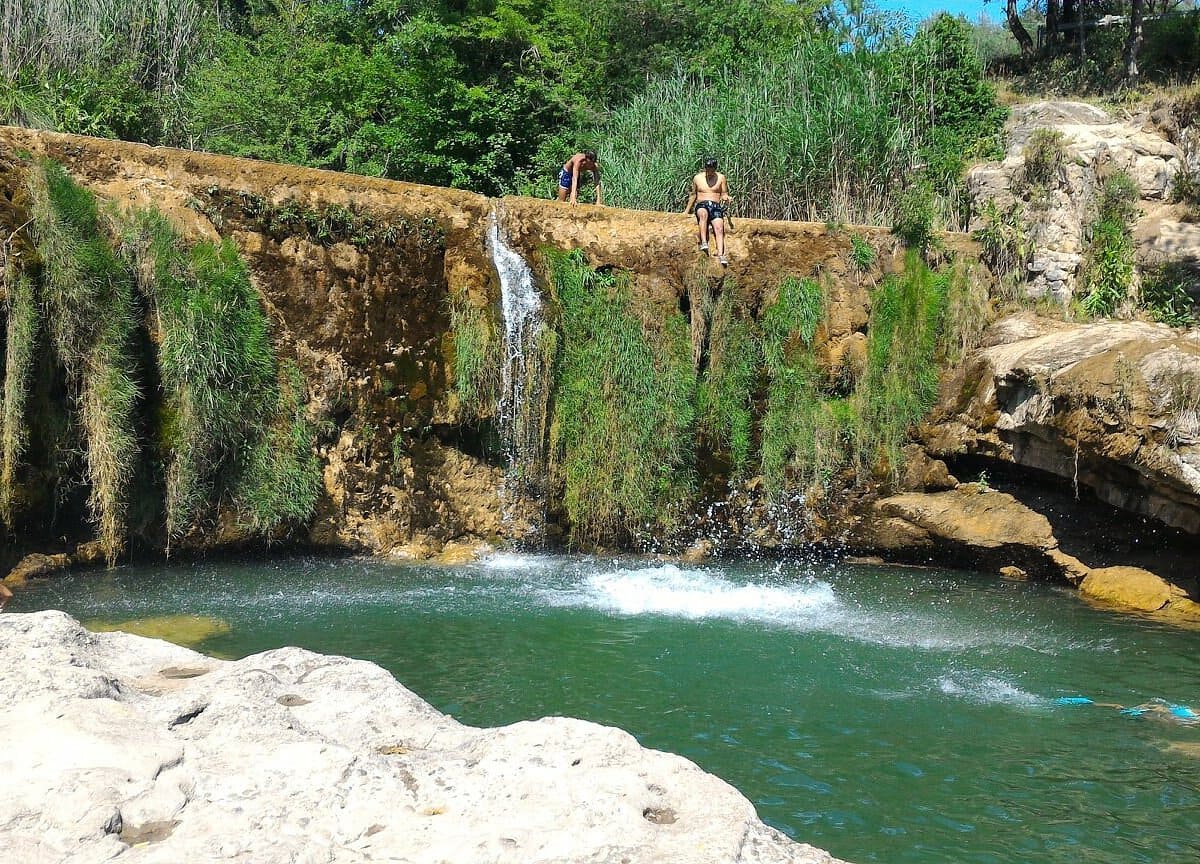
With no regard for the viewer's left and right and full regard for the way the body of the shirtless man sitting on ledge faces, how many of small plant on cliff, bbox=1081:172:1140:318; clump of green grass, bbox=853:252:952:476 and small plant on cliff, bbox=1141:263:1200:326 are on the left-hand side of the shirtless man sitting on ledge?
3

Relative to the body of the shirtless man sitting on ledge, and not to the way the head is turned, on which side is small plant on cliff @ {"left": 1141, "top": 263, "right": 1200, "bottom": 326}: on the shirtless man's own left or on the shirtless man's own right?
on the shirtless man's own left

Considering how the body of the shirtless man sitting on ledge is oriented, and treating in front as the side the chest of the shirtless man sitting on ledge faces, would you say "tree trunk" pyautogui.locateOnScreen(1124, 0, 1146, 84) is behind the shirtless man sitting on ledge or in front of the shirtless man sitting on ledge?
behind

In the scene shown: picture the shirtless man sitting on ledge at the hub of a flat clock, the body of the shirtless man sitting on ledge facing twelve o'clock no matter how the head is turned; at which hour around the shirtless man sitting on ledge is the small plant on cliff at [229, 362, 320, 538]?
The small plant on cliff is roughly at 2 o'clock from the shirtless man sitting on ledge.

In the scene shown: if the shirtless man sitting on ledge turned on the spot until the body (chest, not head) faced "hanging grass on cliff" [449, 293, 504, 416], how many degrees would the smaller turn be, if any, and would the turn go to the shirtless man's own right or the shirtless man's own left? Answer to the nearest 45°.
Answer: approximately 45° to the shirtless man's own right

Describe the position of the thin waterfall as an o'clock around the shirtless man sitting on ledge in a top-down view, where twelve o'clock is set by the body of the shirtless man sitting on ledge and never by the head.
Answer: The thin waterfall is roughly at 2 o'clock from the shirtless man sitting on ledge.

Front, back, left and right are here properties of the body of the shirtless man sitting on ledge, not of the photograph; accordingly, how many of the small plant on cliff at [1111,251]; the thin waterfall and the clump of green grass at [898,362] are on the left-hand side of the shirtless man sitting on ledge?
2

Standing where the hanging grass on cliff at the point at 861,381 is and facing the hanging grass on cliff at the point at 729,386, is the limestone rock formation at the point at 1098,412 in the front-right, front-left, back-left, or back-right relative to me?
back-left

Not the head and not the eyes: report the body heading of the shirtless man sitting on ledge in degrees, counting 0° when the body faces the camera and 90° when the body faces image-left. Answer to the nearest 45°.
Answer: approximately 0°

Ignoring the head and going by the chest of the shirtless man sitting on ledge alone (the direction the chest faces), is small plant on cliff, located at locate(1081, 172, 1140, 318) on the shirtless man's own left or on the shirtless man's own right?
on the shirtless man's own left

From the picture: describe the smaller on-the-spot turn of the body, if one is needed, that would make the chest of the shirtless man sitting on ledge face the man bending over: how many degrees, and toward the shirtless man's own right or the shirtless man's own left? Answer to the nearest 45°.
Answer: approximately 135° to the shirtless man's own right

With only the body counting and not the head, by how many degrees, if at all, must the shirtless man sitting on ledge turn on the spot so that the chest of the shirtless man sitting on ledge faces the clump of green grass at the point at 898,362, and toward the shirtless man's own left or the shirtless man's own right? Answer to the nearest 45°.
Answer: approximately 90° to the shirtless man's own left

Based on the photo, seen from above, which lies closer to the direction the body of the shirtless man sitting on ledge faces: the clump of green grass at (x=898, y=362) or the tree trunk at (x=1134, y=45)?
the clump of green grass
